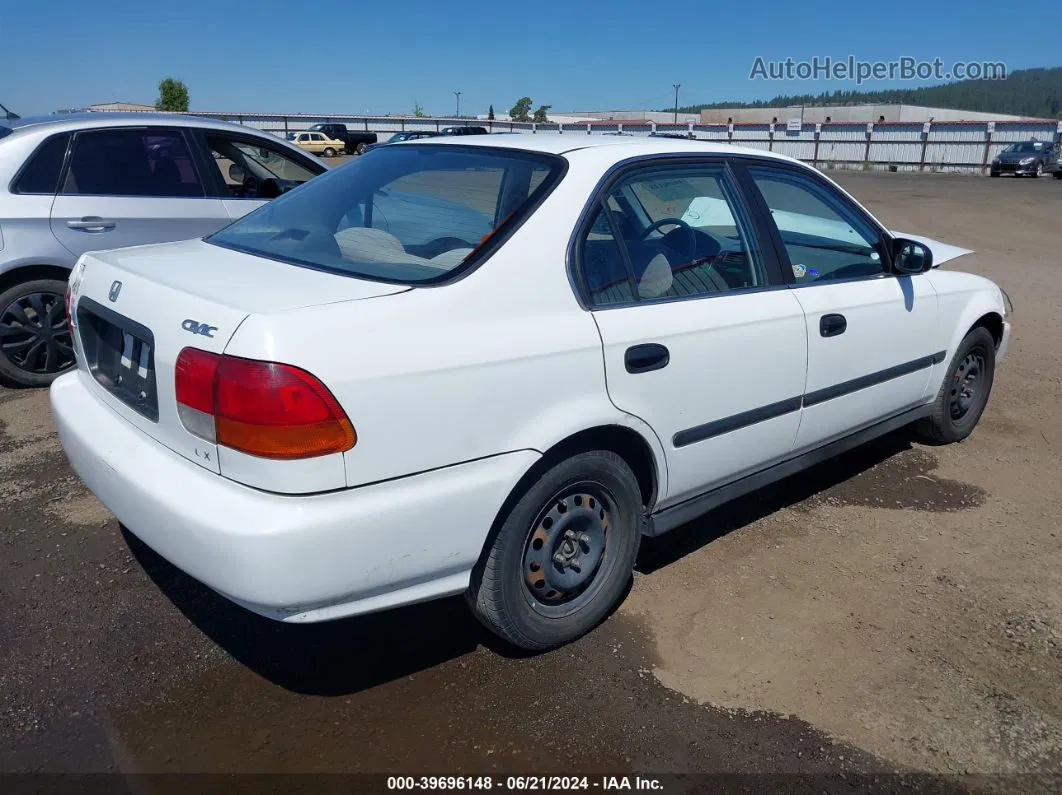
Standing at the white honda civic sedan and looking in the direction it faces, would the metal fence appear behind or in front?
in front

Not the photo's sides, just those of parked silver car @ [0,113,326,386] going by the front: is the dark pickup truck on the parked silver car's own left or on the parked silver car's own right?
on the parked silver car's own left

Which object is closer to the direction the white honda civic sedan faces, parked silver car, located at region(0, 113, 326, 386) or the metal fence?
the metal fence

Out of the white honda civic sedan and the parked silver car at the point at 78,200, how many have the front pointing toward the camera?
0

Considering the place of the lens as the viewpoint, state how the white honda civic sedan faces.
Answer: facing away from the viewer and to the right of the viewer

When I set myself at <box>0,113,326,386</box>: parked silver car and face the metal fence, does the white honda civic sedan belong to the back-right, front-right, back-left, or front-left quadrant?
back-right

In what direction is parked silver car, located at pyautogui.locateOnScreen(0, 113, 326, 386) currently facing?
to the viewer's right

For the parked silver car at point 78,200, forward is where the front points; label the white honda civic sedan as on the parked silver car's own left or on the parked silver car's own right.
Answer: on the parked silver car's own right

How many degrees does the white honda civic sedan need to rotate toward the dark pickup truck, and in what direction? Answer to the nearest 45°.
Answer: approximately 45° to its left
